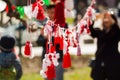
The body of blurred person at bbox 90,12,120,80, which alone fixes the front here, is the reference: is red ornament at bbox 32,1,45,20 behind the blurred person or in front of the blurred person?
in front

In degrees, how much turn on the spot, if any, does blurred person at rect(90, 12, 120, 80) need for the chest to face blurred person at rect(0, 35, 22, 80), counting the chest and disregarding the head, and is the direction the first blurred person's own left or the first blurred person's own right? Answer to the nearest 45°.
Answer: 0° — they already face them

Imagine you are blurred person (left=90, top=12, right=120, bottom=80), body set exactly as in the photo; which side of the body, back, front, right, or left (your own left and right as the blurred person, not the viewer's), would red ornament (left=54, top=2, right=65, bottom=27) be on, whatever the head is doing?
front

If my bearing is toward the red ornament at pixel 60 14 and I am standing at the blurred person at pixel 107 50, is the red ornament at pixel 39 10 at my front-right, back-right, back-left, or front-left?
front-left

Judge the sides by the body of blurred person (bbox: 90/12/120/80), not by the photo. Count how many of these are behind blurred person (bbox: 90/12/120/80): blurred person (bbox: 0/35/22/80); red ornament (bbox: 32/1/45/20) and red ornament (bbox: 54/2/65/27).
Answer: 0
